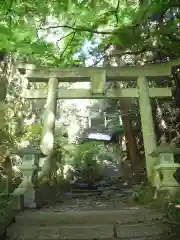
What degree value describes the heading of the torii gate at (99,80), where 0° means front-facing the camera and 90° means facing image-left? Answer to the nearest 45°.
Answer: approximately 0°
